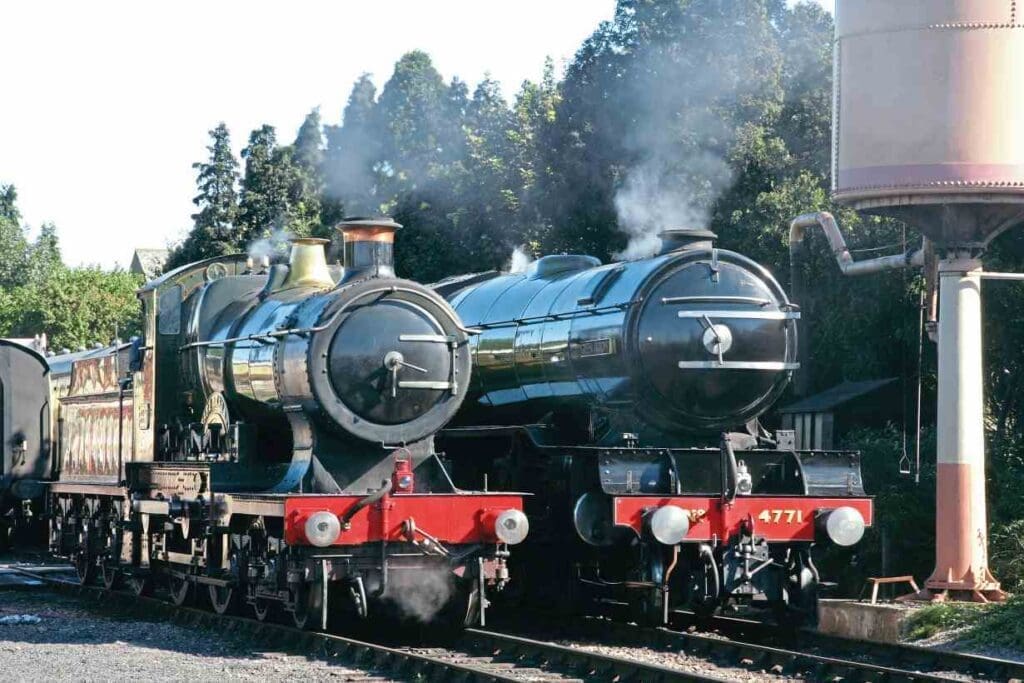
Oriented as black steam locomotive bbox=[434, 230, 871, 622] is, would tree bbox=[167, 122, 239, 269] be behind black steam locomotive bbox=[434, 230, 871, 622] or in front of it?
behind

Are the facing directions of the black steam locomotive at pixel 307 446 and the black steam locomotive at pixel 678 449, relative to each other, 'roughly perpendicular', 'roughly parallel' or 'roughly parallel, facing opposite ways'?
roughly parallel

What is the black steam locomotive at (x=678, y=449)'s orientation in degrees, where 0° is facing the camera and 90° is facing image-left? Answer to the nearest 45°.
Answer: approximately 315°

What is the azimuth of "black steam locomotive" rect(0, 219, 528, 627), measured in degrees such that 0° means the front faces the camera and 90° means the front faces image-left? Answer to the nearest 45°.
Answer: approximately 315°

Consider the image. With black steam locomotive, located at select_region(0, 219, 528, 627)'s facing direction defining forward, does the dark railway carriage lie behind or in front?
behind

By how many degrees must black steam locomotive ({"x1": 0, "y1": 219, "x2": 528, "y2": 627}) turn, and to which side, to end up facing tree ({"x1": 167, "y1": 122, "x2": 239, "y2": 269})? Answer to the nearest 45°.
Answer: approximately 135° to its left

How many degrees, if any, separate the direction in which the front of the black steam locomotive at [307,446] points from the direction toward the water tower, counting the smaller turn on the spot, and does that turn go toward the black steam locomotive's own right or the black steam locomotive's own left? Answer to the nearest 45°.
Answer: approximately 45° to the black steam locomotive's own left

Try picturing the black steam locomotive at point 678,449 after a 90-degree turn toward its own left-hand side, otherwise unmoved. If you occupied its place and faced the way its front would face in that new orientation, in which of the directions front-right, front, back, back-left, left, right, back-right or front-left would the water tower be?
front

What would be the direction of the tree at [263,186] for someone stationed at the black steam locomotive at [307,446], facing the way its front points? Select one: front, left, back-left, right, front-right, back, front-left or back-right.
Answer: back-left

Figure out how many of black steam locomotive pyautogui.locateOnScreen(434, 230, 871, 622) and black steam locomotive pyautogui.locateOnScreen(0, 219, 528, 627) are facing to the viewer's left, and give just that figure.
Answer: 0

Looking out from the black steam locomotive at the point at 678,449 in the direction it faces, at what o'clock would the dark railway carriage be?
The dark railway carriage is roughly at 6 o'clock from the black steam locomotive.
